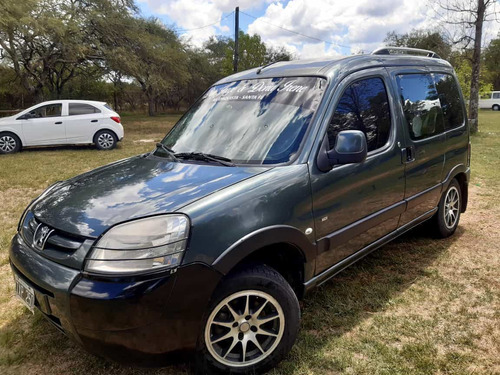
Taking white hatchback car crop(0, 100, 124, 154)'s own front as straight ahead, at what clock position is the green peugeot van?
The green peugeot van is roughly at 9 o'clock from the white hatchback car.

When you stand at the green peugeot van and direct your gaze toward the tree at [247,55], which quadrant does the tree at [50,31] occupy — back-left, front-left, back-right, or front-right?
front-left

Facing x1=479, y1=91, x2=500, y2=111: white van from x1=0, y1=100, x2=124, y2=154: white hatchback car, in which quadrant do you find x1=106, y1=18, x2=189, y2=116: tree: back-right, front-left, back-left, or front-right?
front-left

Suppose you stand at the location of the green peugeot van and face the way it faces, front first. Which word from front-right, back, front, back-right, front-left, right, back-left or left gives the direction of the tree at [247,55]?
back-right

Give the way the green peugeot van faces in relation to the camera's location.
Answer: facing the viewer and to the left of the viewer

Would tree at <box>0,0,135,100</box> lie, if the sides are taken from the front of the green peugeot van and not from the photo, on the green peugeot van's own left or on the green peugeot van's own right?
on the green peugeot van's own right

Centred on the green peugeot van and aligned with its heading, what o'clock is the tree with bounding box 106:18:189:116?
The tree is roughly at 4 o'clock from the green peugeot van.

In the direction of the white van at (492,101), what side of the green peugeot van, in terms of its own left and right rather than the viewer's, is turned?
back

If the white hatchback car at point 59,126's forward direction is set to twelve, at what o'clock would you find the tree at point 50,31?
The tree is roughly at 3 o'clock from the white hatchback car.

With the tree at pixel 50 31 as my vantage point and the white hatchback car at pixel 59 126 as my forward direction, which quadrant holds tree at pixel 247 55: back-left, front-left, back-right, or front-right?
back-left

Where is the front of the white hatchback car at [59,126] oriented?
to the viewer's left

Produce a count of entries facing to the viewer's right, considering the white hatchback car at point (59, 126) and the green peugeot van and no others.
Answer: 0

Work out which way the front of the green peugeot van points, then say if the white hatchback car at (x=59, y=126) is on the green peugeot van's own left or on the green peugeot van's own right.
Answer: on the green peugeot van's own right

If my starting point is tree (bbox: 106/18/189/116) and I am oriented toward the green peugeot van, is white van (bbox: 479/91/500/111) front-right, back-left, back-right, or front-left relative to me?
back-left
